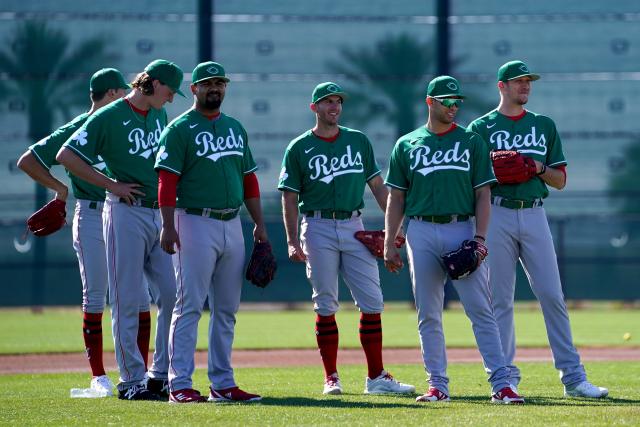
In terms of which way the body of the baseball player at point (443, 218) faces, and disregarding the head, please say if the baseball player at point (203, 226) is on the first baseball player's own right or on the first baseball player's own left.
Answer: on the first baseball player's own right

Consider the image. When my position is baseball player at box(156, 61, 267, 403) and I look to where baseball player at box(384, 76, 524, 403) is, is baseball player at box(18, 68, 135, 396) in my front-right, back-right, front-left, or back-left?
back-left

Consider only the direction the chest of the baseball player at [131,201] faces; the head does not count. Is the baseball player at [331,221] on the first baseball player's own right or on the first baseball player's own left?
on the first baseball player's own left

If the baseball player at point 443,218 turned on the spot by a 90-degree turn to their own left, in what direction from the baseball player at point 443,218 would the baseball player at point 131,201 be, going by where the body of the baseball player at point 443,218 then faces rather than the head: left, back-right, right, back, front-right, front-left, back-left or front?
back

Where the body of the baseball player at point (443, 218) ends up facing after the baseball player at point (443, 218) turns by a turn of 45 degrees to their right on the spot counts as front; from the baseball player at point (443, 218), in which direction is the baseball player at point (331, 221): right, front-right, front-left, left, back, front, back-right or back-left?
right

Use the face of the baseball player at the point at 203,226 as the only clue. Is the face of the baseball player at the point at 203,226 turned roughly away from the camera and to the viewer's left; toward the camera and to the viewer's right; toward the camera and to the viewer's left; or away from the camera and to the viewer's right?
toward the camera and to the viewer's right

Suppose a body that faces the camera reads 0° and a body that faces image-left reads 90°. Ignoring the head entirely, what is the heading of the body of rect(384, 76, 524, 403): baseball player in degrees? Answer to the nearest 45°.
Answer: approximately 0°

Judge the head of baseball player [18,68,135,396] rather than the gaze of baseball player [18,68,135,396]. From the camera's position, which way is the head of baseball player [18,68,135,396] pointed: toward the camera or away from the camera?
away from the camera

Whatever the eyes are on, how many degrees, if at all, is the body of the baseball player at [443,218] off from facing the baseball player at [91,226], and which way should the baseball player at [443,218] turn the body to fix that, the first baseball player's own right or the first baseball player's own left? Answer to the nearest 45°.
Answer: approximately 90° to the first baseball player's own right
